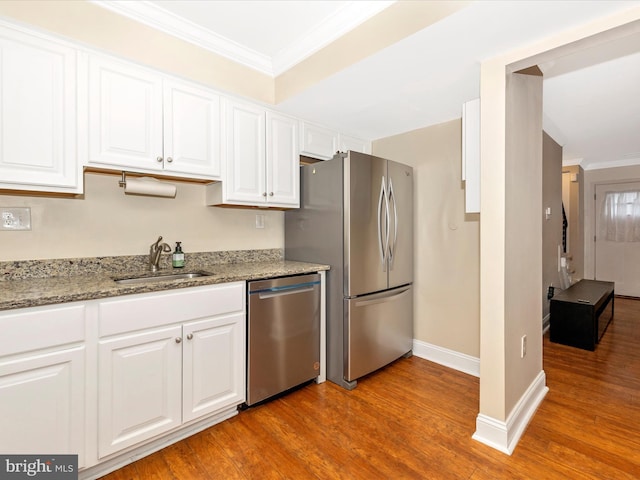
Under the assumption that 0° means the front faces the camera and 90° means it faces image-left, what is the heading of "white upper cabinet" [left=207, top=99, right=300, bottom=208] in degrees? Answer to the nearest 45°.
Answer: approximately 315°

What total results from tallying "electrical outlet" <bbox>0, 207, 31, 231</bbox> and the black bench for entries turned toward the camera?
1

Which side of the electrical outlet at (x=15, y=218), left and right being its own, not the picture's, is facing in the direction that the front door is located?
left

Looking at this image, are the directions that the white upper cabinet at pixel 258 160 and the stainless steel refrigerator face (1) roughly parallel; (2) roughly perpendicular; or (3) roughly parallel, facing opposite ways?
roughly parallel

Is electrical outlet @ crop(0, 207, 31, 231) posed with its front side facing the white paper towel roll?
no

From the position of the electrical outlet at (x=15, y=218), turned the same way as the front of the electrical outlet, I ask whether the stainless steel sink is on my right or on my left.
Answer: on my left

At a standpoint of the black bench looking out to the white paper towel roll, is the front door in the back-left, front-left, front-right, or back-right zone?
back-right

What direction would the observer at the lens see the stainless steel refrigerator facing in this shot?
facing the viewer and to the right of the viewer

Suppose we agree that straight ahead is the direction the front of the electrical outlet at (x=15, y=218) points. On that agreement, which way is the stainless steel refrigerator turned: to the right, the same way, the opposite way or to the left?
the same way

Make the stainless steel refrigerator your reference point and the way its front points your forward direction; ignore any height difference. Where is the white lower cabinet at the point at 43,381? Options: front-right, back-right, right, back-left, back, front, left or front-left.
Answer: right

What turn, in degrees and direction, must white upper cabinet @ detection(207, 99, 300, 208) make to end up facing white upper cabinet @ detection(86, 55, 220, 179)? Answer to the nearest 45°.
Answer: approximately 90° to its right

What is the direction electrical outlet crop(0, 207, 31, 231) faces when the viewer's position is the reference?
facing the viewer
